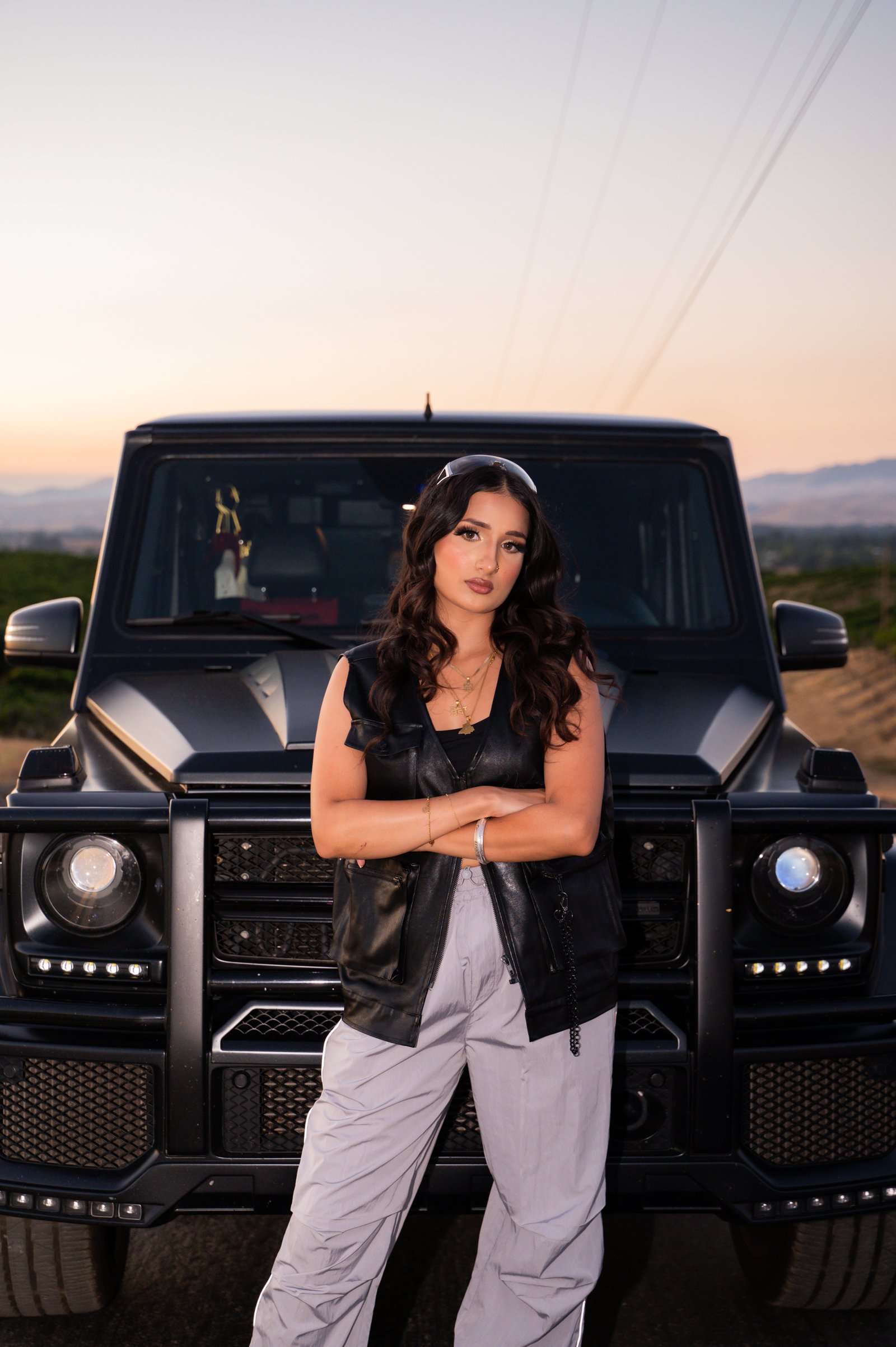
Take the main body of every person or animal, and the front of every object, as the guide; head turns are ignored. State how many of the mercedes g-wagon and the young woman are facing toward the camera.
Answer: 2

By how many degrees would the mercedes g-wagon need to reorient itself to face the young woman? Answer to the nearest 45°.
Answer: approximately 45° to its left

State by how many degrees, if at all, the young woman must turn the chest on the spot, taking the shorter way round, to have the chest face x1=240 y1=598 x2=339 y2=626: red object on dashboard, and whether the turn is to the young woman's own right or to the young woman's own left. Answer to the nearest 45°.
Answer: approximately 180°

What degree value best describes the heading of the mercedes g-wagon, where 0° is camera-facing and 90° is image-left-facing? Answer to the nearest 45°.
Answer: approximately 0°
